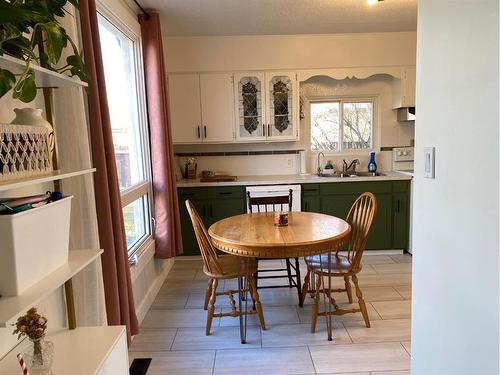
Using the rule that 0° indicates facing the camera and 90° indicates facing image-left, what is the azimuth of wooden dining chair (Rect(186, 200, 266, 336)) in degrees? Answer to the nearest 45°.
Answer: approximately 270°

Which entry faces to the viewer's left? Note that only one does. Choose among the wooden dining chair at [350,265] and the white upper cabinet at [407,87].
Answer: the wooden dining chair

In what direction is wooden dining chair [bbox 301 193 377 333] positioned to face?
to the viewer's left

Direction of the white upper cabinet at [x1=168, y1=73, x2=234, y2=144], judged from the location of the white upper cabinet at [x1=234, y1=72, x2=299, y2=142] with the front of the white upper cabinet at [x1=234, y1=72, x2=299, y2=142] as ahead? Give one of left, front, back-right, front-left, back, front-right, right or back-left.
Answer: right

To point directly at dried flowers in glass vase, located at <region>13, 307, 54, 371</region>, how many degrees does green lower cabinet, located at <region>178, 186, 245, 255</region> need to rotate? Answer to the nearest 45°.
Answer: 0° — it already faces it

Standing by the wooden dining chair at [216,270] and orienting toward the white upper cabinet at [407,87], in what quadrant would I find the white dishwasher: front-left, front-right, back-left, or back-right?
front-left

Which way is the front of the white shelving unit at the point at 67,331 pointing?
to the viewer's right

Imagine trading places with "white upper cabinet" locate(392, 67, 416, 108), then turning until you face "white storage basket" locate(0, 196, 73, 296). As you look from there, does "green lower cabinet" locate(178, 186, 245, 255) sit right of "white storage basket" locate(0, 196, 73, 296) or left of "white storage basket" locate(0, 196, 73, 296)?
right

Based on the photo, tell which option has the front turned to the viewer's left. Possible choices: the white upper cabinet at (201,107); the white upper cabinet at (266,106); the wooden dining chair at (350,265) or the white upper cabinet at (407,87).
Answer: the wooden dining chair

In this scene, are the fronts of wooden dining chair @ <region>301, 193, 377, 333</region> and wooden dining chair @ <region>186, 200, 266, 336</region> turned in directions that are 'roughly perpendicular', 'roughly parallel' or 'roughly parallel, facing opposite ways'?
roughly parallel, facing opposite ways

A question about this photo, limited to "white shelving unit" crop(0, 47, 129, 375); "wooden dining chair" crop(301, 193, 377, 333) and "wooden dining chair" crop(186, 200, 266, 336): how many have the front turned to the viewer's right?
2

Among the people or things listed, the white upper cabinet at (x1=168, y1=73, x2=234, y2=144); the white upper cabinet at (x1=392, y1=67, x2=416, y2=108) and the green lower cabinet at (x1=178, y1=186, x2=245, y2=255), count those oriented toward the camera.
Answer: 3

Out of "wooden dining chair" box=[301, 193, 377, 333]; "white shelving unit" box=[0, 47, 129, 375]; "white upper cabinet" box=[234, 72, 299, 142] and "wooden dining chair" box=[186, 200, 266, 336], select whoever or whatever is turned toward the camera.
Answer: the white upper cabinet

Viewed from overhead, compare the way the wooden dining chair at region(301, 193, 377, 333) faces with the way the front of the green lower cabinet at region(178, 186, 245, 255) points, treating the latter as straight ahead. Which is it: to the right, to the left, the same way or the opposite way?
to the right

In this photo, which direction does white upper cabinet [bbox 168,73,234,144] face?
toward the camera

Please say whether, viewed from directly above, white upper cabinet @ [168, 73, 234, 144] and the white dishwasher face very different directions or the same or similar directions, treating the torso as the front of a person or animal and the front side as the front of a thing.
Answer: same or similar directions

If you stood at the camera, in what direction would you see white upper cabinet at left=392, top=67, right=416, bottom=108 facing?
facing the viewer

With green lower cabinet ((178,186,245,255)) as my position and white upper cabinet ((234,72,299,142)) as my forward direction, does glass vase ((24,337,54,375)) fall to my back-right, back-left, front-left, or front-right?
back-right

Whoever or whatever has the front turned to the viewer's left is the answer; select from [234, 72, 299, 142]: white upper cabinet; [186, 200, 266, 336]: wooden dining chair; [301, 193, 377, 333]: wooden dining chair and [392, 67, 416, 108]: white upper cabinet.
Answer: [301, 193, 377, 333]: wooden dining chair
